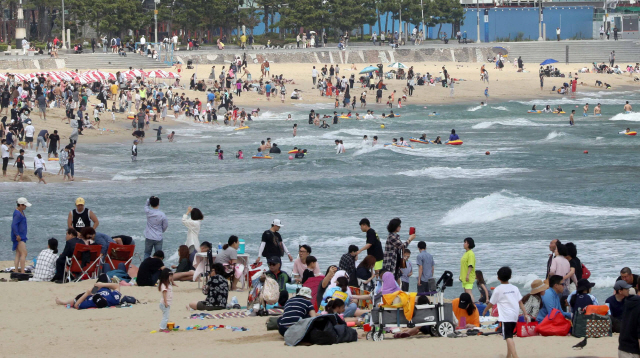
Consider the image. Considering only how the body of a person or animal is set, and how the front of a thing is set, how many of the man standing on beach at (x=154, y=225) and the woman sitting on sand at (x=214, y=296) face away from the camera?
1

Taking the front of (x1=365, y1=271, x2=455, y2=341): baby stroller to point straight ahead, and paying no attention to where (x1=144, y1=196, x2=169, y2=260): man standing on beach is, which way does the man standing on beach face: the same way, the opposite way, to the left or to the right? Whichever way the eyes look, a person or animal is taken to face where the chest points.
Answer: to the right

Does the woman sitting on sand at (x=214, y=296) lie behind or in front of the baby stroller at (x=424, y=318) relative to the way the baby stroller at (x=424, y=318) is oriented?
in front

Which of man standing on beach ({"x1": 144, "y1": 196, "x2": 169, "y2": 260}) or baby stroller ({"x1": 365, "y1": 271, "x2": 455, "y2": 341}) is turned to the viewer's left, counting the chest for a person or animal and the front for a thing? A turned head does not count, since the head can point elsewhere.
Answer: the baby stroller

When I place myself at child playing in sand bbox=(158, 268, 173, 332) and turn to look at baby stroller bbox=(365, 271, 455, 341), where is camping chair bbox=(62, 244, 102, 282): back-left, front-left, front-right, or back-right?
back-left

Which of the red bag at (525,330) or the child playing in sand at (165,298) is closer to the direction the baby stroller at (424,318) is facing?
the child playing in sand

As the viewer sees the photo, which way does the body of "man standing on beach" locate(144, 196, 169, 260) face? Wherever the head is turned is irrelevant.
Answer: away from the camera

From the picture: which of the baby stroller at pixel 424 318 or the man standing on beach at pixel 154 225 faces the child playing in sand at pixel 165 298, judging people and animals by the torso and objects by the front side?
the baby stroller
